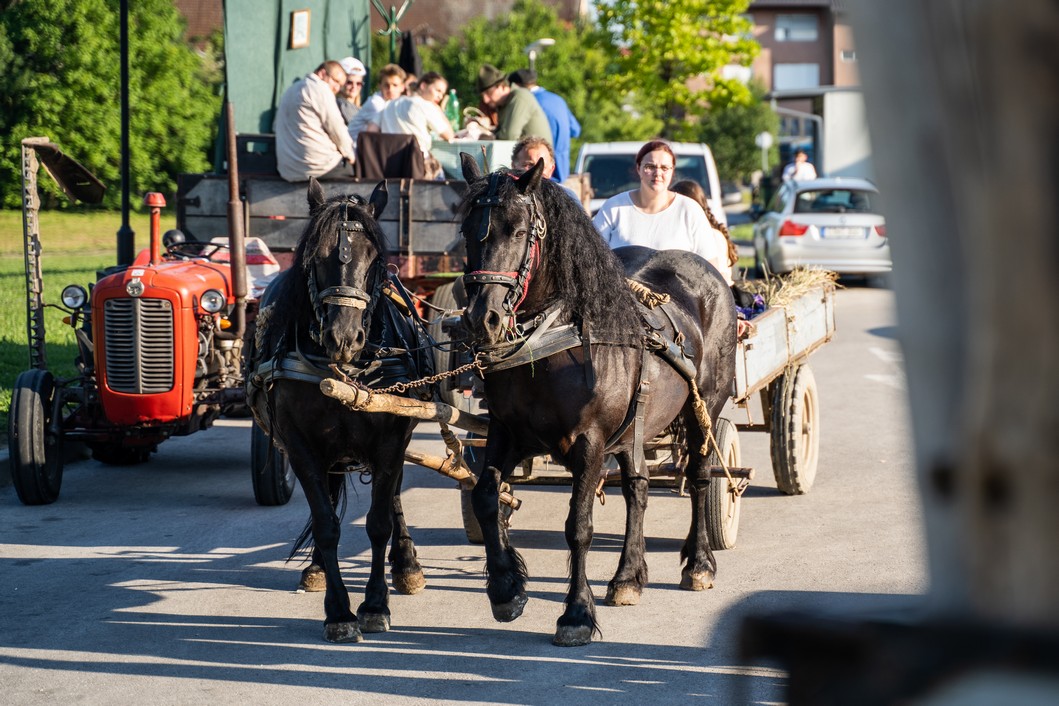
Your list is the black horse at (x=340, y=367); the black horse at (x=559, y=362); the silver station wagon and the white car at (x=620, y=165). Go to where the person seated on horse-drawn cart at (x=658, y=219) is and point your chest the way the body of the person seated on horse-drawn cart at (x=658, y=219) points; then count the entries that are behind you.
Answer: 2

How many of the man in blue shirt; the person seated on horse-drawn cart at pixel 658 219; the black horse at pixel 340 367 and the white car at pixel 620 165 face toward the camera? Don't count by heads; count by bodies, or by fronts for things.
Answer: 3

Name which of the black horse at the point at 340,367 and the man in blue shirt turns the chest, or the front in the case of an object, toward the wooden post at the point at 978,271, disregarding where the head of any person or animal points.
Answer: the black horse

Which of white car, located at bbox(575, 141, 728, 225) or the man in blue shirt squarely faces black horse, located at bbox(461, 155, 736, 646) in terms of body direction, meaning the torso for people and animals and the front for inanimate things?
the white car

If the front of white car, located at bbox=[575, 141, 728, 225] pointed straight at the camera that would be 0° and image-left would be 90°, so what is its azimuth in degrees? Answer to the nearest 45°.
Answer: approximately 0°

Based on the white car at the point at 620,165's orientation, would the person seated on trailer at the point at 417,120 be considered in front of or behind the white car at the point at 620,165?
in front

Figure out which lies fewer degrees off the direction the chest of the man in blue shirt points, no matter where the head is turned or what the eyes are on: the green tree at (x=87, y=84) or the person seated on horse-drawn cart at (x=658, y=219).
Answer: the green tree

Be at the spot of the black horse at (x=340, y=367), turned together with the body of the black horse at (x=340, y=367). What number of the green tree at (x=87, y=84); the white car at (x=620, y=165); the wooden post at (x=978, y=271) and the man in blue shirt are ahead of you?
1

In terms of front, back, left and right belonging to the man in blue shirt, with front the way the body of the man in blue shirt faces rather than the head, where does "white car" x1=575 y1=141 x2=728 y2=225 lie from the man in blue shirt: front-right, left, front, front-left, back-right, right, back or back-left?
right
